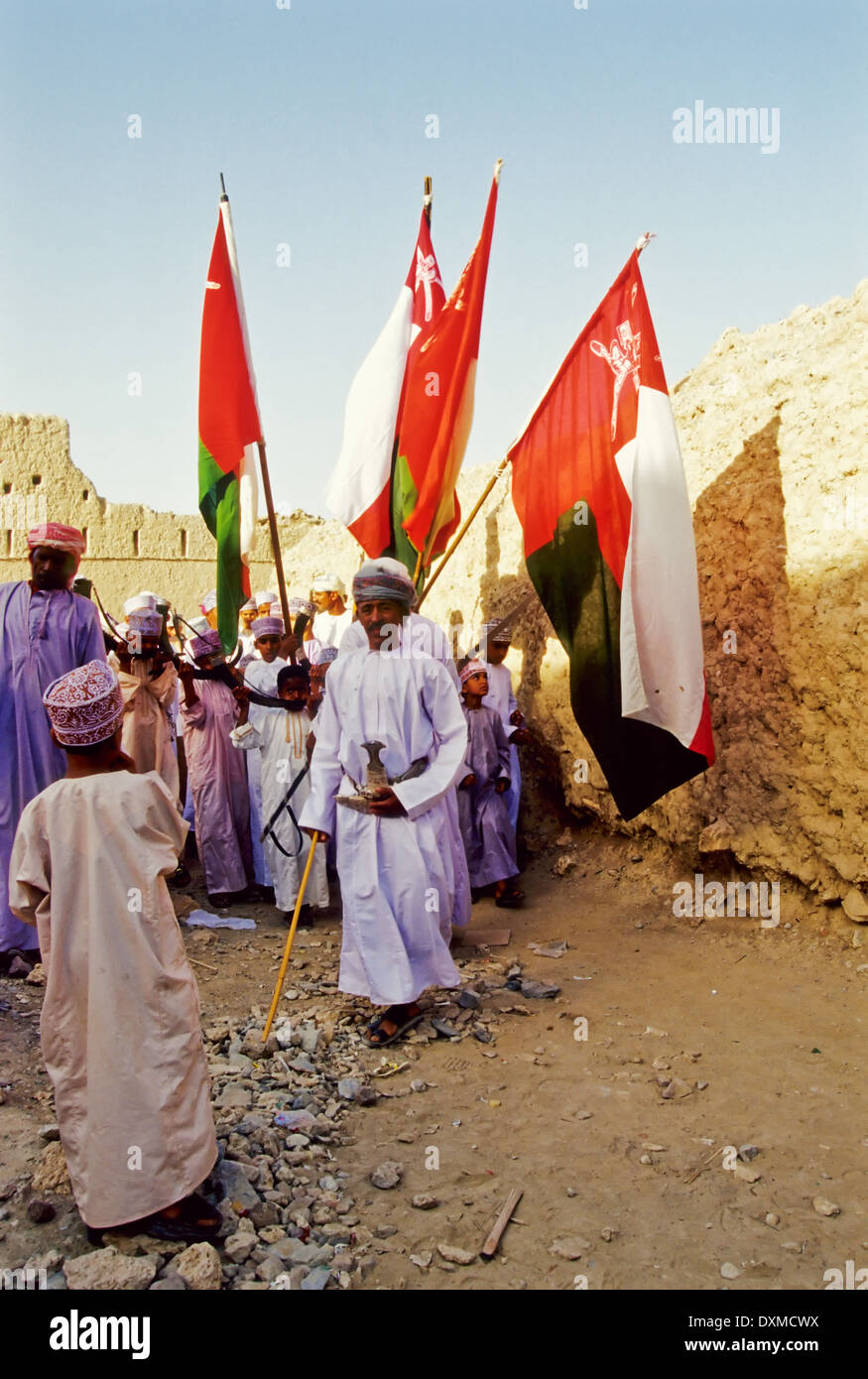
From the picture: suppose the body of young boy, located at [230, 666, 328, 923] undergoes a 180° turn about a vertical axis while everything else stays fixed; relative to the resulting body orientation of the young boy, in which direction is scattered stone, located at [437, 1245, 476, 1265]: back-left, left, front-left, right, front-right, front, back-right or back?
back

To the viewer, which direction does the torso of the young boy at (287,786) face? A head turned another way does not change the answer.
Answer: toward the camera

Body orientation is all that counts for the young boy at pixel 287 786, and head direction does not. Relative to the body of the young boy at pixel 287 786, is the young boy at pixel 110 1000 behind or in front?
in front

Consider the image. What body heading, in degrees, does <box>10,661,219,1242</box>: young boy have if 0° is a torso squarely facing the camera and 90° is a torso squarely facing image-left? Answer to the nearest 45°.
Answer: approximately 180°

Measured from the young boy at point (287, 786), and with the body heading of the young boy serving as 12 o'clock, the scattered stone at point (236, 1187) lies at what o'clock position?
The scattered stone is roughly at 12 o'clock from the young boy.

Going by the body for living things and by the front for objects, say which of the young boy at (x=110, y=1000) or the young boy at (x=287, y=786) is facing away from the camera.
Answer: the young boy at (x=110, y=1000)

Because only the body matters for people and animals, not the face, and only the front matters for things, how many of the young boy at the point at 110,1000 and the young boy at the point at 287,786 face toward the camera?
1

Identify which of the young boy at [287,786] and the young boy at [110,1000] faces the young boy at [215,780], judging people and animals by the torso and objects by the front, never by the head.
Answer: the young boy at [110,1000]

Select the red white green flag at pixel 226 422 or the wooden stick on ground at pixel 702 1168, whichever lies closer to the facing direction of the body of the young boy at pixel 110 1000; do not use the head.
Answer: the red white green flag

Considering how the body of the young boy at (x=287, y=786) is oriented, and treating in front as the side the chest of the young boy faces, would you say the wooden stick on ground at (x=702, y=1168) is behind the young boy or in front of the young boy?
in front

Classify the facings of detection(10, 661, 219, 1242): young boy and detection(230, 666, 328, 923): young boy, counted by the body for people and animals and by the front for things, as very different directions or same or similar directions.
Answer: very different directions

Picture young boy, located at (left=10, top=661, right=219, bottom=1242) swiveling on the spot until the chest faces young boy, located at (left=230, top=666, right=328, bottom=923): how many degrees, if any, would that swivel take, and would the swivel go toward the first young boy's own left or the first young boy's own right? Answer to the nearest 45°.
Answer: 0° — they already face them

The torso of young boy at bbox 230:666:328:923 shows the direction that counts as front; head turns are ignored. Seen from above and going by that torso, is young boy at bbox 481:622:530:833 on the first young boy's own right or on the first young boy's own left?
on the first young boy's own left

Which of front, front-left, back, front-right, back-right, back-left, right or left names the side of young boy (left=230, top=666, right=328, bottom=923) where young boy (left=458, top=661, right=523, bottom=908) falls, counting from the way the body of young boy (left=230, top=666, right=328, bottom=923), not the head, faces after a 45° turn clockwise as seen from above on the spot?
back-left
